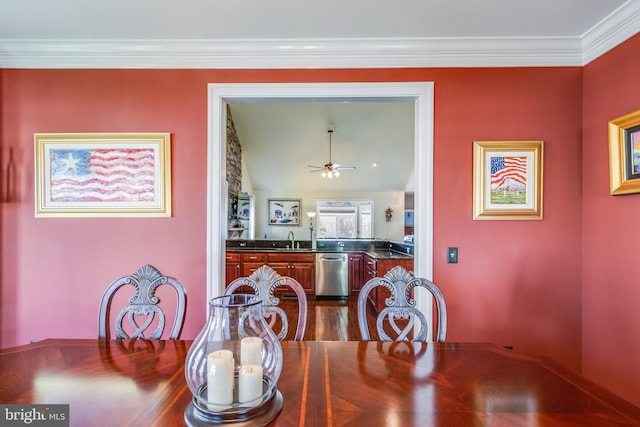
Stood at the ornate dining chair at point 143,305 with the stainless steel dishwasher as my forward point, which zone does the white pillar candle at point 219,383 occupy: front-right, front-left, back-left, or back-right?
back-right

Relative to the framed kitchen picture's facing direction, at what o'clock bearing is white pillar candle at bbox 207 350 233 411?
The white pillar candle is roughly at 12 o'clock from the framed kitchen picture.

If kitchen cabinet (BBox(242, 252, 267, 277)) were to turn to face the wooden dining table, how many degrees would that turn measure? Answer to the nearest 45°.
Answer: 0° — it already faces it

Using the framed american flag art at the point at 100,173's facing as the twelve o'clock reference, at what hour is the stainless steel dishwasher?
The stainless steel dishwasher is roughly at 8 o'clock from the framed american flag art.

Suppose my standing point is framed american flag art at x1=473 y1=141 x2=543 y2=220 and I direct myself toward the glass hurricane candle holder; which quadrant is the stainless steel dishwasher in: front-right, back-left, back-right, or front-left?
back-right

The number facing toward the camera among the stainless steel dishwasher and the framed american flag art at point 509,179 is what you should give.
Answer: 2

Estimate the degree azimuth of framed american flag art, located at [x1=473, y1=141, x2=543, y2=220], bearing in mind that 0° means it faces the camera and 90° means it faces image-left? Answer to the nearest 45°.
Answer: approximately 0°
